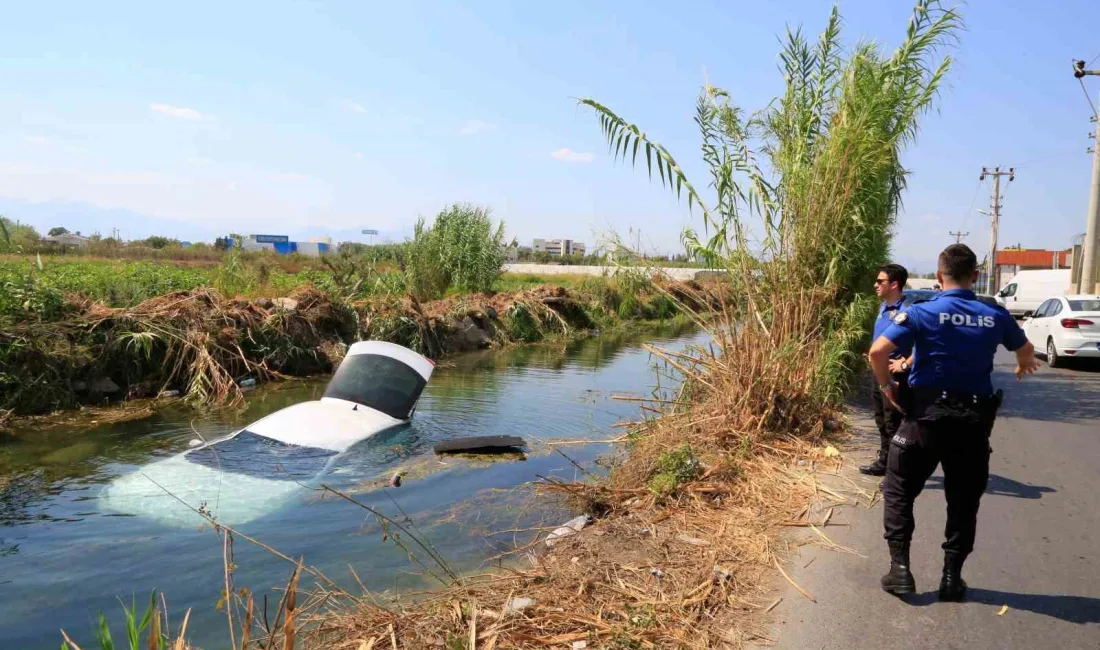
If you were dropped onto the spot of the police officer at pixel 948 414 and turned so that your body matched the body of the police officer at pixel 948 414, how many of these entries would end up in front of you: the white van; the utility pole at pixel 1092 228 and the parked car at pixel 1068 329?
3

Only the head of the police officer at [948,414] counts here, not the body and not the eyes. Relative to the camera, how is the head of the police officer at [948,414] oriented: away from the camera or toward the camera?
away from the camera

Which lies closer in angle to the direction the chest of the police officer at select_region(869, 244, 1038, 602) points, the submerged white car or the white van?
the white van

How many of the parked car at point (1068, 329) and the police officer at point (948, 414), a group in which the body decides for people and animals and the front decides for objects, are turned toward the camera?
0

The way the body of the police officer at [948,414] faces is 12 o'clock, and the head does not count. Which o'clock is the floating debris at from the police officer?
The floating debris is roughly at 10 o'clock from the police officer.

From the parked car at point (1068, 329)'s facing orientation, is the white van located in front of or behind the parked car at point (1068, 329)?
in front

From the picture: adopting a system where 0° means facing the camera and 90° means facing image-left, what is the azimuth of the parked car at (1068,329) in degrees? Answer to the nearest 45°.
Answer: approximately 135°

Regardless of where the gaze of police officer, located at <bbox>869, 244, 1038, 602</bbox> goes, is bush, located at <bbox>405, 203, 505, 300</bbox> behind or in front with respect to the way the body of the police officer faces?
in front

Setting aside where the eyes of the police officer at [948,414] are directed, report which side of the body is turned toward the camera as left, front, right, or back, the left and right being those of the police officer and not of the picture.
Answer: back

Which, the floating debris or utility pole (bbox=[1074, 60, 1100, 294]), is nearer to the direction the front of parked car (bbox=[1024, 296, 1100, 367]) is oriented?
the utility pole

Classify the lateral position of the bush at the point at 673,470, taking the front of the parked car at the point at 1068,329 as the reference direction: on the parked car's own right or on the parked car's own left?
on the parked car's own left

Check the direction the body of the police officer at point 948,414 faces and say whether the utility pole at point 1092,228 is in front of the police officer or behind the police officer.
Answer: in front

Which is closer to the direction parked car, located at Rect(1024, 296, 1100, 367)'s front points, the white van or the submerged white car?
the white van

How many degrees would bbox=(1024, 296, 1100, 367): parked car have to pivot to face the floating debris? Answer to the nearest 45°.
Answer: approximately 90° to its left
